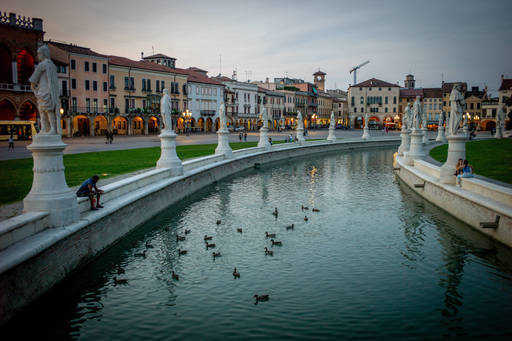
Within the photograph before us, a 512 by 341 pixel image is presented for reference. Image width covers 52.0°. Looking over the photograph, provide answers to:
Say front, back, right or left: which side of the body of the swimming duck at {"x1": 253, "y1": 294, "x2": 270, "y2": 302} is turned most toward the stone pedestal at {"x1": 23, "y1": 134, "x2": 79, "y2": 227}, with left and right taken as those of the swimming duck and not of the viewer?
front

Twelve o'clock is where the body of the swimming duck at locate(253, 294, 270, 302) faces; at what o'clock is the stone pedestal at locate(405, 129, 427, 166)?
The stone pedestal is roughly at 4 o'clock from the swimming duck.

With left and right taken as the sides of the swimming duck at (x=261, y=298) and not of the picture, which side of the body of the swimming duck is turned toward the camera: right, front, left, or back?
left

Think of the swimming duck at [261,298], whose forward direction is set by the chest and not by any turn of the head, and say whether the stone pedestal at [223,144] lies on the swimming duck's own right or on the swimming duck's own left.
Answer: on the swimming duck's own right
